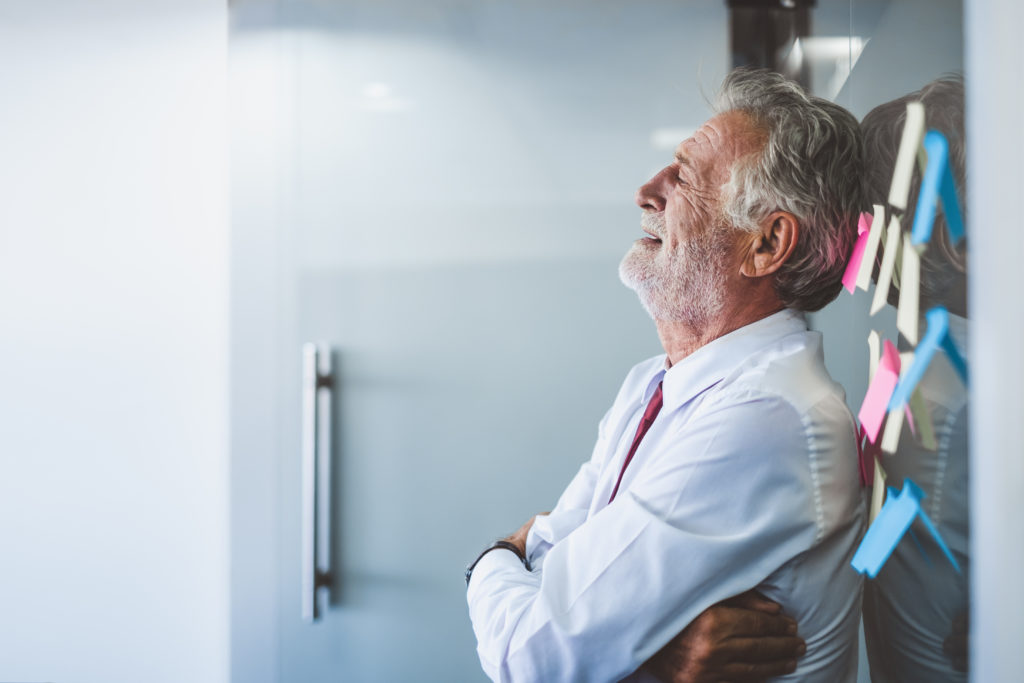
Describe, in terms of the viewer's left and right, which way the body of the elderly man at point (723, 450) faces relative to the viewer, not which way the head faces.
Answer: facing to the left of the viewer
